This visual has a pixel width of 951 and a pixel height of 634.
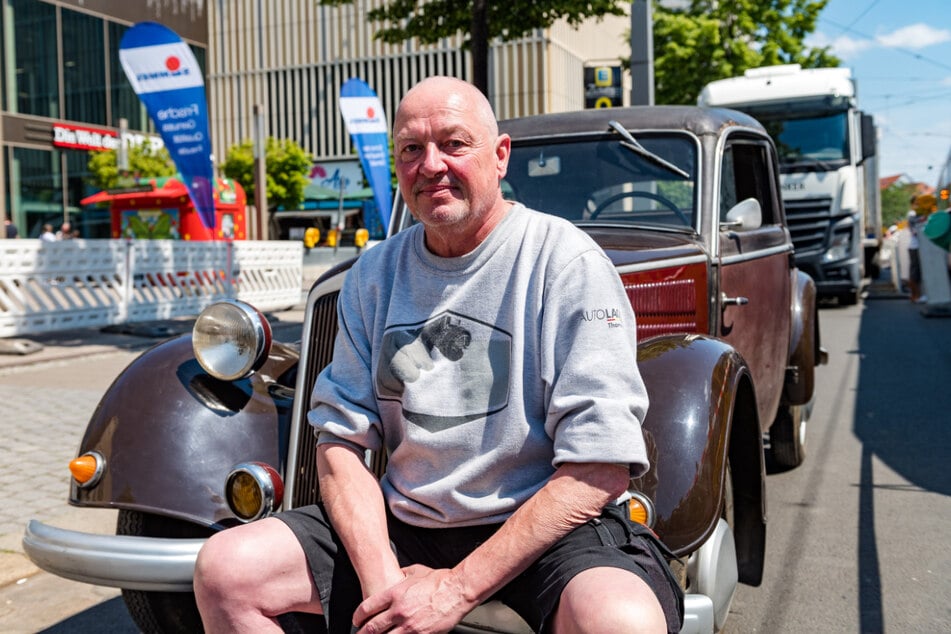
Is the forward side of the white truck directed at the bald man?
yes

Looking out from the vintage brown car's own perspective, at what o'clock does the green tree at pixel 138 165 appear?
The green tree is roughly at 4 o'clock from the vintage brown car.

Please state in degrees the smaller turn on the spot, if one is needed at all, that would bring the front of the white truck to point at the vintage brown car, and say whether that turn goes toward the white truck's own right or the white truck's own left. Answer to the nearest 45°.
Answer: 0° — it already faces it

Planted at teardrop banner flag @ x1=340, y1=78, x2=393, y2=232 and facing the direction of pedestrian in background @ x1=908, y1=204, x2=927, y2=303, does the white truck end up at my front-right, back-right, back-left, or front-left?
front-right

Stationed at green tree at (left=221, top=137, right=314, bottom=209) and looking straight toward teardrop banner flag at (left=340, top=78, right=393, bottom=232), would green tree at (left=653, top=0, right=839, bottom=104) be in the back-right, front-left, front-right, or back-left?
front-left

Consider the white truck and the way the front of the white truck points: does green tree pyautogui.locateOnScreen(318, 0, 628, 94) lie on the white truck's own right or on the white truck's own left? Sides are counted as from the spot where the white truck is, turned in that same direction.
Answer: on the white truck's own right

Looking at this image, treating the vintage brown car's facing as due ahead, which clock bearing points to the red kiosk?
The red kiosk is roughly at 4 o'clock from the vintage brown car.

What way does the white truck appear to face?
toward the camera

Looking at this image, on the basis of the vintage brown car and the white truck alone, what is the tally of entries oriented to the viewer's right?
0

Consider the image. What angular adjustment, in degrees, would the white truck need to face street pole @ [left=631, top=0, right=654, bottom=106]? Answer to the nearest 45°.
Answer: approximately 45° to its right
